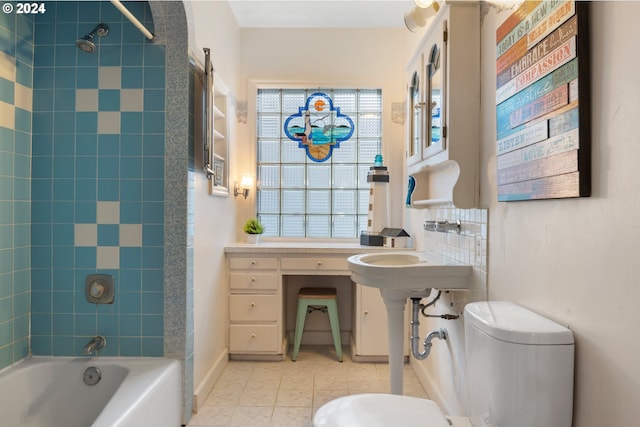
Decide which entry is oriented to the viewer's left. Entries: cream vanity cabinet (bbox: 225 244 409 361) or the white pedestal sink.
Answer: the white pedestal sink

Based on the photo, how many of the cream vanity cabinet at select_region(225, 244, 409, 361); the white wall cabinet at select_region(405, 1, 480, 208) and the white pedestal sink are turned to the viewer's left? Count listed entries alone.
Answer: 2

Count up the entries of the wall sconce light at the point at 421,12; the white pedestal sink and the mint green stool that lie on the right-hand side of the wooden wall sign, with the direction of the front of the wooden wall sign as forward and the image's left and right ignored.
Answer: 3

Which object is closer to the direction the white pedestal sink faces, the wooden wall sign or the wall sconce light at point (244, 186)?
the wall sconce light

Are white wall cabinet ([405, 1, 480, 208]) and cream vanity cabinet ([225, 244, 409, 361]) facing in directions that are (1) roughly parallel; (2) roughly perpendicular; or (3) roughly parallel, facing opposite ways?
roughly perpendicular

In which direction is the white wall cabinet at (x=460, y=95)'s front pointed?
to the viewer's left

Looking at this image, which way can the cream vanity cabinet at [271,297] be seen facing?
toward the camera

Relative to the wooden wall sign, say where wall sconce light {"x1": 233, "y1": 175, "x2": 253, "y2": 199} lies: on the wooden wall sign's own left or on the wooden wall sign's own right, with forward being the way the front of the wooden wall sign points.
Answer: on the wooden wall sign's own right

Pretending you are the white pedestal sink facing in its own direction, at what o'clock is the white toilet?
The white toilet is roughly at 8 o'clock from the white pedestal sink.

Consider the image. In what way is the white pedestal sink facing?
to the viewer's left

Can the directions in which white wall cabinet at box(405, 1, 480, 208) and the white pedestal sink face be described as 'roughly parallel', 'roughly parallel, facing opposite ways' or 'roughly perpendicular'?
roughly parallel

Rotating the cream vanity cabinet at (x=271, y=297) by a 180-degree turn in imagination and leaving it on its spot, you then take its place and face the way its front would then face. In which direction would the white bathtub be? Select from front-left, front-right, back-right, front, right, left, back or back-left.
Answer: back-left

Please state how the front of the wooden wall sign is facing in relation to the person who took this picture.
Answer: facing the viewer and to the left of the viewer

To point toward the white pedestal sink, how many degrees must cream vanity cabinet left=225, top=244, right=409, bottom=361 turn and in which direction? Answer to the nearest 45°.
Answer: approximately 45° to its left
